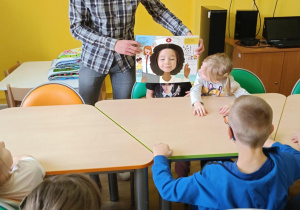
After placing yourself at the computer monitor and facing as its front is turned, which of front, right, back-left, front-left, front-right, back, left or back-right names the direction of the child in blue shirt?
front

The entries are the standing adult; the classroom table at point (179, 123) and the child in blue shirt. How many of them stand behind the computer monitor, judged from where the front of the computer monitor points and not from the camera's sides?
0

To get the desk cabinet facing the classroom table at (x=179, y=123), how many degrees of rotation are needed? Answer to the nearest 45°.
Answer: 0° — it already faces it

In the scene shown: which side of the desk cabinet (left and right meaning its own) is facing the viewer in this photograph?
front

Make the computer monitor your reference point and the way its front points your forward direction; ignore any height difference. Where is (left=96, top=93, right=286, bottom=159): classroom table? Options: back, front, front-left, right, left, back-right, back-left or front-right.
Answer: front

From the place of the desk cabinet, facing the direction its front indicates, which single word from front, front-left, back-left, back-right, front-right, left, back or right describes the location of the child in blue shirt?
front

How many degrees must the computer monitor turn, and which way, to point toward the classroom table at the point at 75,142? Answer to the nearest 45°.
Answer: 0° — it already faces it

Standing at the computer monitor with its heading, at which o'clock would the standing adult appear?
The standing adult is roughly at 1 o'clock from the computer monitor.

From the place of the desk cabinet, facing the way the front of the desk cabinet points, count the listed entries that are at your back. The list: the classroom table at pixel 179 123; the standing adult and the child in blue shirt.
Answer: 0

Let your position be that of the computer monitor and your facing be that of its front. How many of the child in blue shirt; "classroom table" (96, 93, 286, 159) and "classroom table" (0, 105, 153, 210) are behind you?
0

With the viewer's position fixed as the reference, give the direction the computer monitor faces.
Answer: facing the viewer

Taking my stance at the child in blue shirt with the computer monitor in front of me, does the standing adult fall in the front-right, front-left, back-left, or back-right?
front-left

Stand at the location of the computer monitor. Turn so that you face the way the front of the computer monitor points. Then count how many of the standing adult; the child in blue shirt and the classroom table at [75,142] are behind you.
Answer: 0
